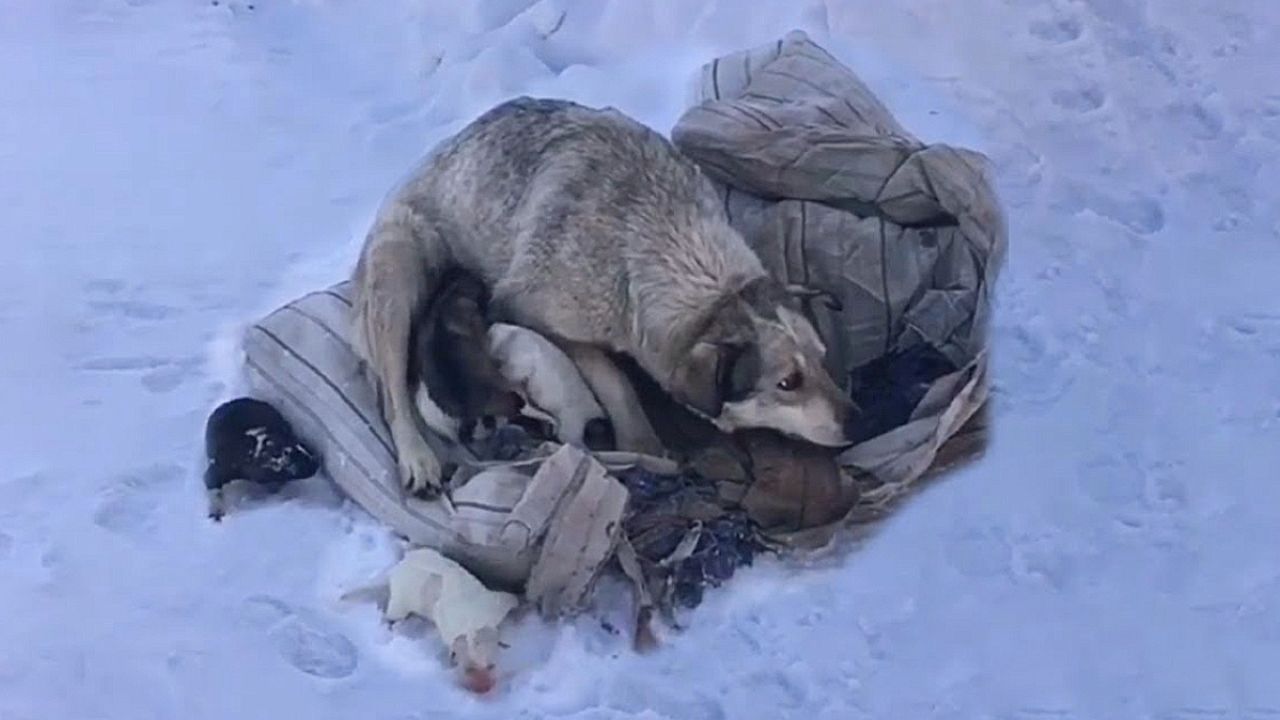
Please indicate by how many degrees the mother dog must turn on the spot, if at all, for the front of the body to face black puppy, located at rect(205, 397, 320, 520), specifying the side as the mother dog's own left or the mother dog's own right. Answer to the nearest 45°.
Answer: approximately 180°

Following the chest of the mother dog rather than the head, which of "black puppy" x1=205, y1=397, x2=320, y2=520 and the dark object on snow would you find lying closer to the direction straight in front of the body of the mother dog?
the dark object on snow

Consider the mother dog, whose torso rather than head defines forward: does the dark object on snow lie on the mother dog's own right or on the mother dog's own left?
on the mother dog's own right

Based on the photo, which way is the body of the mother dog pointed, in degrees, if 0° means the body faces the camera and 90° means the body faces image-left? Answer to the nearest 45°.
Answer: approximately 270°
